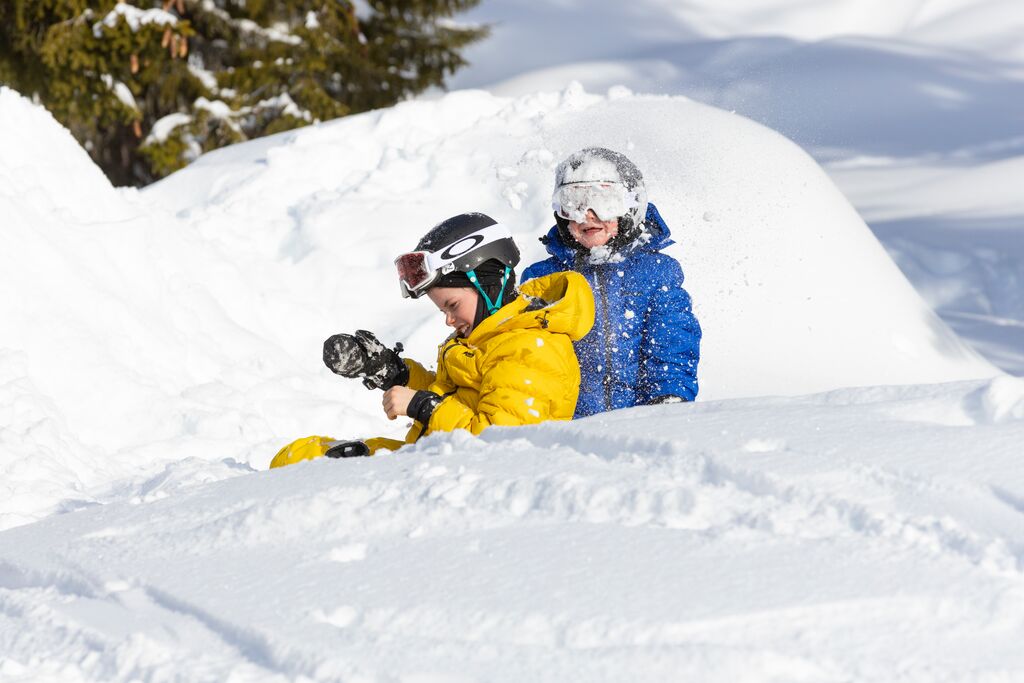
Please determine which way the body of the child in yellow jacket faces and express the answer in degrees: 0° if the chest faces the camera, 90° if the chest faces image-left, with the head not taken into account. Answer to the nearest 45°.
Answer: approximately 90°

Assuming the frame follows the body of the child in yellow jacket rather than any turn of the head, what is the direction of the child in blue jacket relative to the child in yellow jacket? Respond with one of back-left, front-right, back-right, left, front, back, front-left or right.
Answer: back-right

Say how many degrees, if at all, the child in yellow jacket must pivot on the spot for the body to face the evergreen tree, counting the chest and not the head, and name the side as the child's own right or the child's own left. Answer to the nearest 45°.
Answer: approximately 90° to the child's own right

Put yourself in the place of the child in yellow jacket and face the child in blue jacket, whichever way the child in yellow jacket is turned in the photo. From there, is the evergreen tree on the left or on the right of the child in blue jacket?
left
